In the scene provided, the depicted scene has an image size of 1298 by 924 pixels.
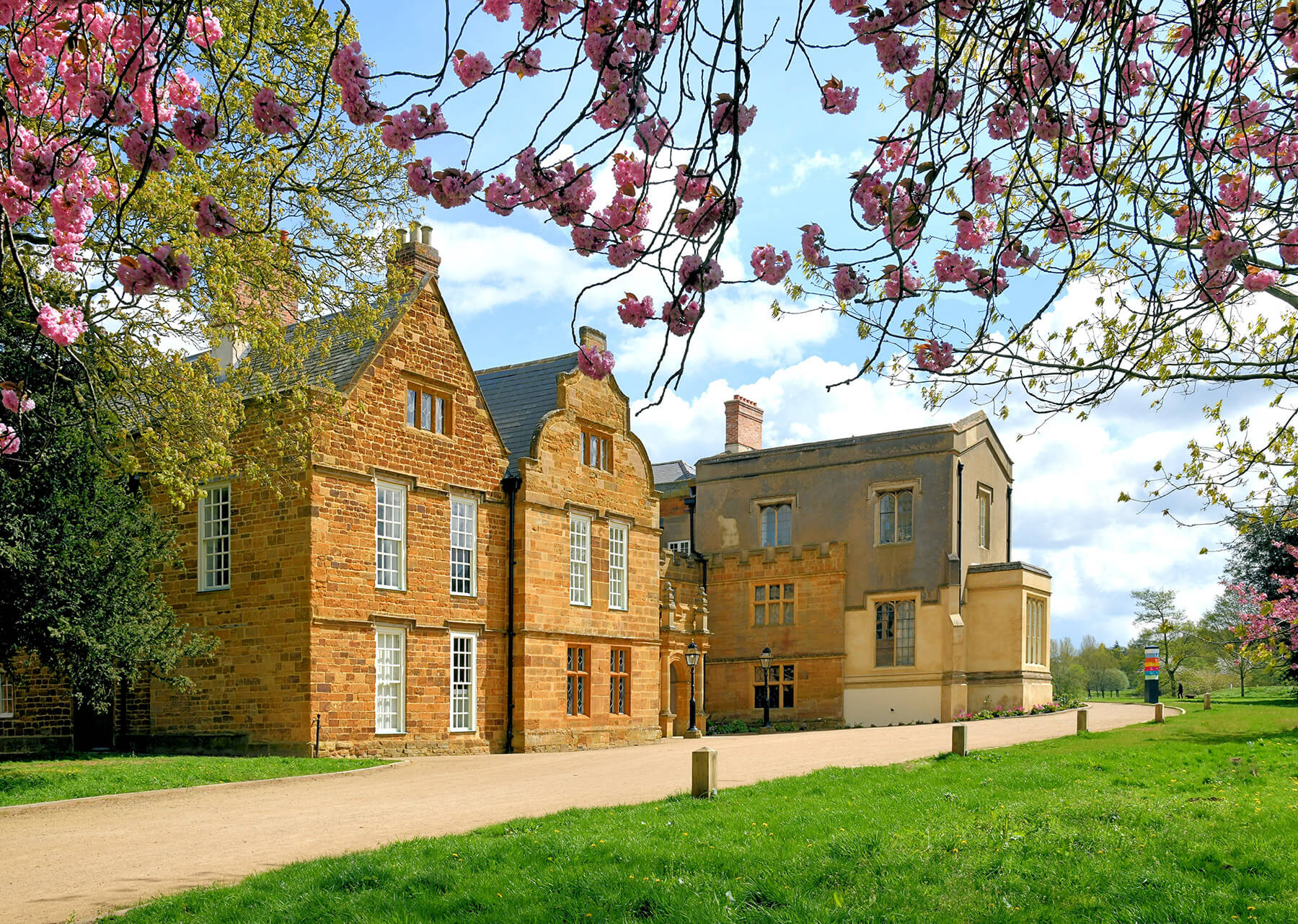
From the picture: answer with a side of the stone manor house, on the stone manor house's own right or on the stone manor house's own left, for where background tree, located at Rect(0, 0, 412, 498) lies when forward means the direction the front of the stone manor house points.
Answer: on the stone manor house's own right

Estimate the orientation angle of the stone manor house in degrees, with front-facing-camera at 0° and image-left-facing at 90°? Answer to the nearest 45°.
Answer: approximately 315°

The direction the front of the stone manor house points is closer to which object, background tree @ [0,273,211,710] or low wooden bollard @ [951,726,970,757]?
the low wooden bollard

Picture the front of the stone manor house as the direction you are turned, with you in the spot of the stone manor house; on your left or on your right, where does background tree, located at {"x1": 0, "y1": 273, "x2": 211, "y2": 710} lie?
on your right
